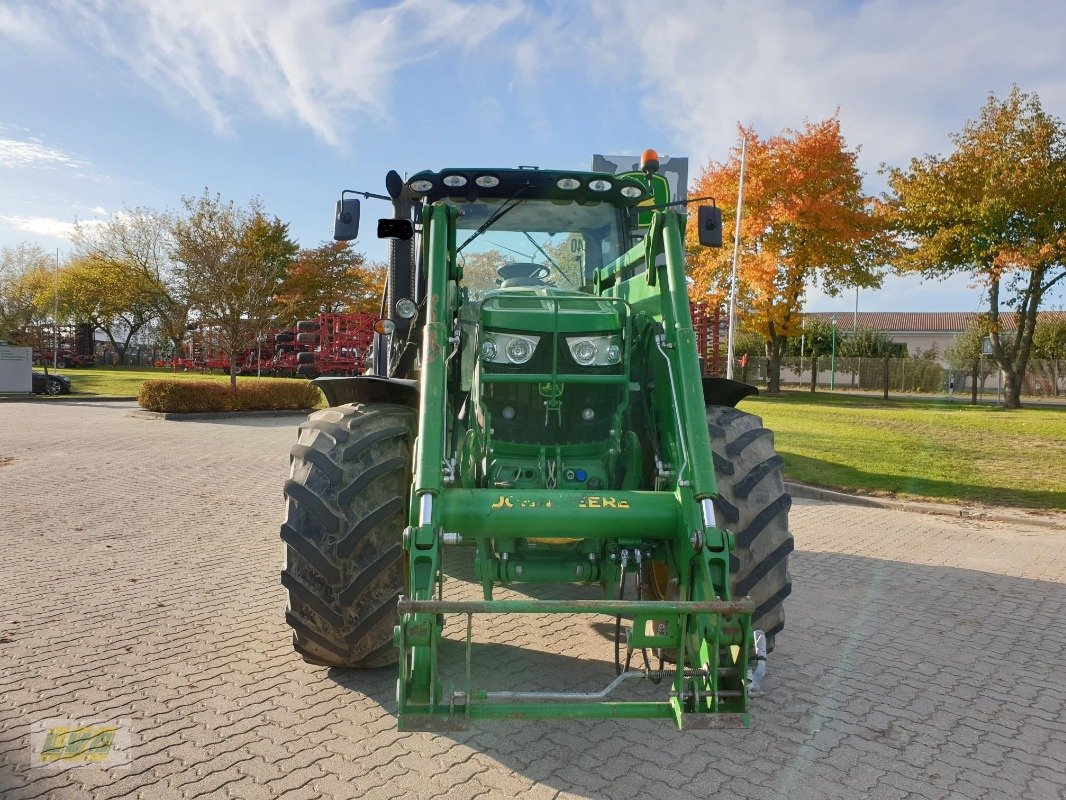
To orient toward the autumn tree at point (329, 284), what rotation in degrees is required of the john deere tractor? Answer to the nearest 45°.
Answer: approximately 180°

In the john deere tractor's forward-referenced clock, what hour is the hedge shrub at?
The hedge shrub is roughly at 5 o'clock from the john deere tractor.

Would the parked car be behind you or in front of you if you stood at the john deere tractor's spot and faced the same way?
behind

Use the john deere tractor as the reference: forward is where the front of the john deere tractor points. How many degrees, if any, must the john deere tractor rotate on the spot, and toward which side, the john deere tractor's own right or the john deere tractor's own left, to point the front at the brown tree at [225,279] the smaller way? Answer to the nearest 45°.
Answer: approximately 135° to the john deere tractor's own right

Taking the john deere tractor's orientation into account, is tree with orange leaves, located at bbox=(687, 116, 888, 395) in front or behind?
behind

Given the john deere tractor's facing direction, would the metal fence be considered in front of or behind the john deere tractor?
behind

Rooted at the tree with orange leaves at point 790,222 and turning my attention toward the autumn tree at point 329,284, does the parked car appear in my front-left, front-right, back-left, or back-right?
front-left

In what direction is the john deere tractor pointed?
toward the camera

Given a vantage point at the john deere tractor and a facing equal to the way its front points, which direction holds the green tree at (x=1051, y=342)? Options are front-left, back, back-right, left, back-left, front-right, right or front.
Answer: back-left

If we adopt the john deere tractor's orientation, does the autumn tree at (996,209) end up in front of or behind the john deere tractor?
behind

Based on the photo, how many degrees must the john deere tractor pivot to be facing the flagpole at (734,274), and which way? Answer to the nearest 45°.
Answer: approximately 180°
